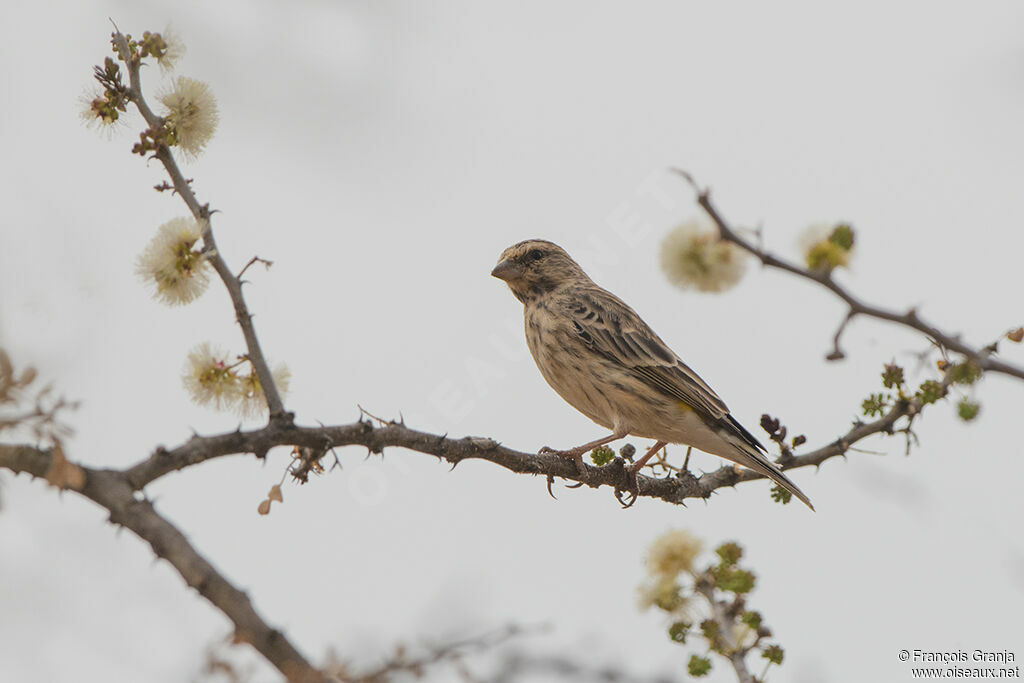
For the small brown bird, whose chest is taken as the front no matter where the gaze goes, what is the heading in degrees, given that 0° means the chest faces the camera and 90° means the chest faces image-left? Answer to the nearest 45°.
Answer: approximately 90°
